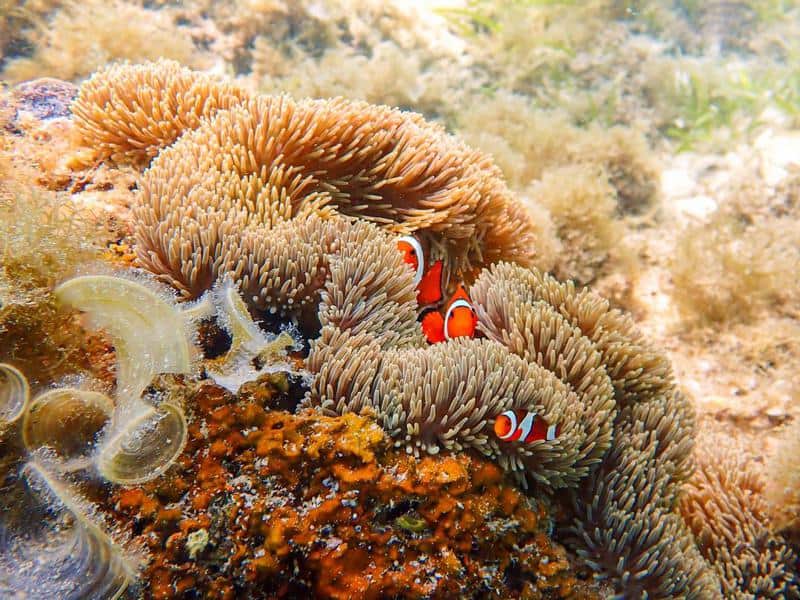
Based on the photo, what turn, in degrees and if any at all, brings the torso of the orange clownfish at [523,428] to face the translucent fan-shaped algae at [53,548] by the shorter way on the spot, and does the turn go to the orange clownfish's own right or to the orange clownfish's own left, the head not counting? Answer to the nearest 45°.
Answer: approximately 45° to the orange clownfish's own left

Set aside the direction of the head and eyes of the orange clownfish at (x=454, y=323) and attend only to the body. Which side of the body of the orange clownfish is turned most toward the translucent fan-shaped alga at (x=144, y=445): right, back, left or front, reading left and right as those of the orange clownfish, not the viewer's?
right

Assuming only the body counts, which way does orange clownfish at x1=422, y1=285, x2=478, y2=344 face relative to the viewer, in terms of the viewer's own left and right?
facing the viewer and to the right of the viewer

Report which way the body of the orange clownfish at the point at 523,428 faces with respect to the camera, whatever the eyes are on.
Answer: to the viewer's left

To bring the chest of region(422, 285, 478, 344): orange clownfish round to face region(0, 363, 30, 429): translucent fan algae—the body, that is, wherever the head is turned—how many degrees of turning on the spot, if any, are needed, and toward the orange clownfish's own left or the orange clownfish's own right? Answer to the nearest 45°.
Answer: approximately 90° to the orange clownfish's own right

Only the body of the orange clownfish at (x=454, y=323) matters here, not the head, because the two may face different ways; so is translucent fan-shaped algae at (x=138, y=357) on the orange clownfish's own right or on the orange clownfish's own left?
on the orange clownfish's own right

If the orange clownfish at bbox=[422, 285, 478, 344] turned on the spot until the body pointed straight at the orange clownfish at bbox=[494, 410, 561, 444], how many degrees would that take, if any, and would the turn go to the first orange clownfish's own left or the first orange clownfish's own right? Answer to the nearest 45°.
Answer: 0° — it already faces it

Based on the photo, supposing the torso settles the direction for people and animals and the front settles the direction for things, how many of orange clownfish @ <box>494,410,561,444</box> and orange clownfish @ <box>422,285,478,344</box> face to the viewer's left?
1

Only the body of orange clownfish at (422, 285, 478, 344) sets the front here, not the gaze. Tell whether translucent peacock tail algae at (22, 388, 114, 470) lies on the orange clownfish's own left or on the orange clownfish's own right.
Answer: on the orange clownfish's own right

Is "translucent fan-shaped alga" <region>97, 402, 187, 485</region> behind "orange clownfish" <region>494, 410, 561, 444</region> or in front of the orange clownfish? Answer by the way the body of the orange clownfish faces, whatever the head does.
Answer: in front
